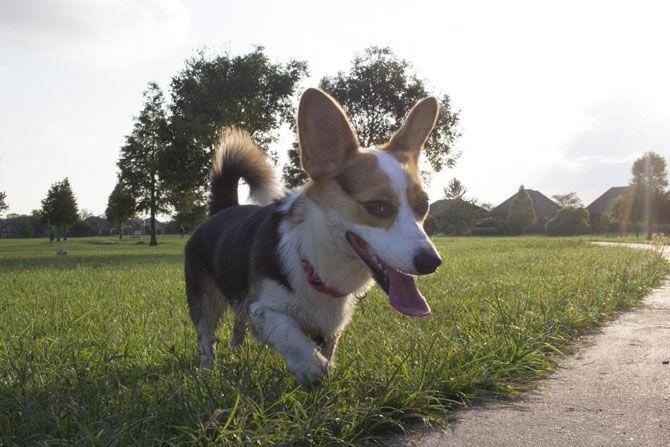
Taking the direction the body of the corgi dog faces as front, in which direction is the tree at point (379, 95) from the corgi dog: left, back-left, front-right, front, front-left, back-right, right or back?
back-left

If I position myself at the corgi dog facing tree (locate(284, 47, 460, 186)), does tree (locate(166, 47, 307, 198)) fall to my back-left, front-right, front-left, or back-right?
front-left

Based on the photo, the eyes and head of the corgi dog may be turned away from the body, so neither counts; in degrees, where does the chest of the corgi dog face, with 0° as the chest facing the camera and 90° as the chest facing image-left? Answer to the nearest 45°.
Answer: approximately 315°

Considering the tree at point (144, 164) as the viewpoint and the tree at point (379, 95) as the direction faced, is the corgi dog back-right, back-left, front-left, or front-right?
front-right

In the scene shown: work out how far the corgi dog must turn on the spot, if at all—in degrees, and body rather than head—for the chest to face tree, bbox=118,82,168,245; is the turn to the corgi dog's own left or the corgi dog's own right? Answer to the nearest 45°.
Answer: approximately 135° to the corgi dog's own left

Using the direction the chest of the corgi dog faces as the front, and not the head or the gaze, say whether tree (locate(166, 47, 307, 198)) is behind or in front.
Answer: behind
